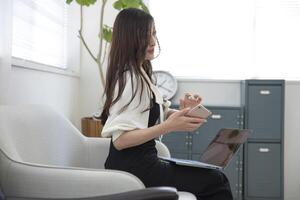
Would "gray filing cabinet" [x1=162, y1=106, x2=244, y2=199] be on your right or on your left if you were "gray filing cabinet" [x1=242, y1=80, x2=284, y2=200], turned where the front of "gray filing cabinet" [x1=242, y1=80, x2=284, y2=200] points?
on your right

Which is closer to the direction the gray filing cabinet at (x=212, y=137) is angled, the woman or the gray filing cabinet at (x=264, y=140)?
the woman

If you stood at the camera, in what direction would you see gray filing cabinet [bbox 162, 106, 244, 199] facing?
facing the viewer

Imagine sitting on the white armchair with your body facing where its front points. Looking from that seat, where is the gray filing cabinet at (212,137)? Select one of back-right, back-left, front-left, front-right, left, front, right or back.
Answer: front-left

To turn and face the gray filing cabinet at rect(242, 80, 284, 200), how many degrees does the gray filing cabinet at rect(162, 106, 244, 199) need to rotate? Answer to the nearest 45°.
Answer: approximately 90° to its left

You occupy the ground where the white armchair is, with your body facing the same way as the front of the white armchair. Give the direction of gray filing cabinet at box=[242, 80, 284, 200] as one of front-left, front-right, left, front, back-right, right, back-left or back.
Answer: front-left

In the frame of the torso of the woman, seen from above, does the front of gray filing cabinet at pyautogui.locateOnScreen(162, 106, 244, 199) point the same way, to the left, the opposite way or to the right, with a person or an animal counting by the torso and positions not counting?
to the right

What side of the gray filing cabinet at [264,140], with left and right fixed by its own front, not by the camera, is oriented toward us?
front

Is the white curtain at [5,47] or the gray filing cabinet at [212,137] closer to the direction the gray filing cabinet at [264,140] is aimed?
the white curtain

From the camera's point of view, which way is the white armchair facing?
to the viewer's right

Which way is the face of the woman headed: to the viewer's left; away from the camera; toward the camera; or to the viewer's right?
to the viewer's right

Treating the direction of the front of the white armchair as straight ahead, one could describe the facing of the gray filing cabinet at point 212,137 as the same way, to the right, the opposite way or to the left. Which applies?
to the right

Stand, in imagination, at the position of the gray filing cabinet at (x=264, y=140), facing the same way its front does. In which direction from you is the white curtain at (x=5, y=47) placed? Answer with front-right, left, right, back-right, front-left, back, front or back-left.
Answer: front-right

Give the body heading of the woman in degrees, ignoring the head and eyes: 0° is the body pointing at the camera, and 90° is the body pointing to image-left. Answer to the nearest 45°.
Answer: approximately 270°
